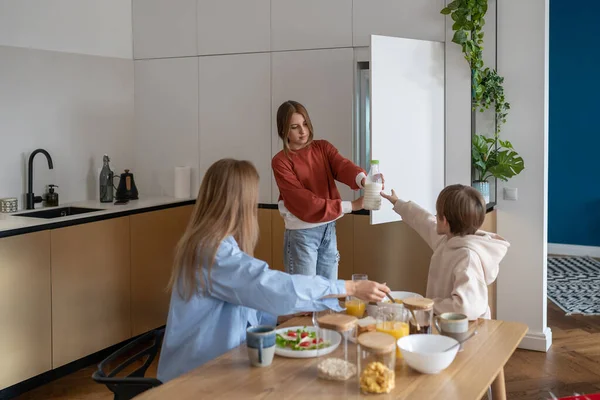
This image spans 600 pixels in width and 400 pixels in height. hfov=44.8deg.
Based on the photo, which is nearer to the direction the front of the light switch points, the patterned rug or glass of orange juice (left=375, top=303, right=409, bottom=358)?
the glass of orange juice

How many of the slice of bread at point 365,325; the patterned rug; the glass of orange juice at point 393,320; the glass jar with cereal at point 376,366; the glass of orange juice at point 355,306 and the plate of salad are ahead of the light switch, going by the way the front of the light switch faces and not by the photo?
5

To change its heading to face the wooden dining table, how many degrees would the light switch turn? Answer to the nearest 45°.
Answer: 0° — it already faces it

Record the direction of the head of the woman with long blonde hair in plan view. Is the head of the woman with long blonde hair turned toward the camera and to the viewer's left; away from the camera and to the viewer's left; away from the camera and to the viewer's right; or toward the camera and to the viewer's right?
away from the camera and to the viewer's right

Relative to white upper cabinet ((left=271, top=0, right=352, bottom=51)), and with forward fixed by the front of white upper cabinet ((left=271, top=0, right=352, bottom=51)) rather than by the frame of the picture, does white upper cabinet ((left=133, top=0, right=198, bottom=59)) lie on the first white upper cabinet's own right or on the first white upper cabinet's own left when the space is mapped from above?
on the first white upper cabinet's own right

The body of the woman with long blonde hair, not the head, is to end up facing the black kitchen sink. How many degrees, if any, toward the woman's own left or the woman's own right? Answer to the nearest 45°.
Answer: approximately 90° to the woman's own left

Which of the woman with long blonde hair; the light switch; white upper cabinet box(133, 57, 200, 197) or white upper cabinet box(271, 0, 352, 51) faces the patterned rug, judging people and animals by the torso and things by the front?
the woman with long blonde hair

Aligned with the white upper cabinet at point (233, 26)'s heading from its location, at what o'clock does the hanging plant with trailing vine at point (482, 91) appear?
The hanging plant with trailing vine is roughly at 10 o'clock from the white upper cabinet.

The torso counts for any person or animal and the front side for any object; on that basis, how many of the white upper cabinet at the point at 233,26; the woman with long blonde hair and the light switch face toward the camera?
2

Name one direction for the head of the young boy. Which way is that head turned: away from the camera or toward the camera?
away from the camera

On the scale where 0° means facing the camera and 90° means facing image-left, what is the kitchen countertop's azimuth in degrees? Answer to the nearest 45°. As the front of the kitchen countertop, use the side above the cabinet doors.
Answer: approximately 315°

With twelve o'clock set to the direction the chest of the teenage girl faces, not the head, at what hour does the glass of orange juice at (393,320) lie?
The glass of orange juice is roughly at 1 o'clock from the teenage girl.
